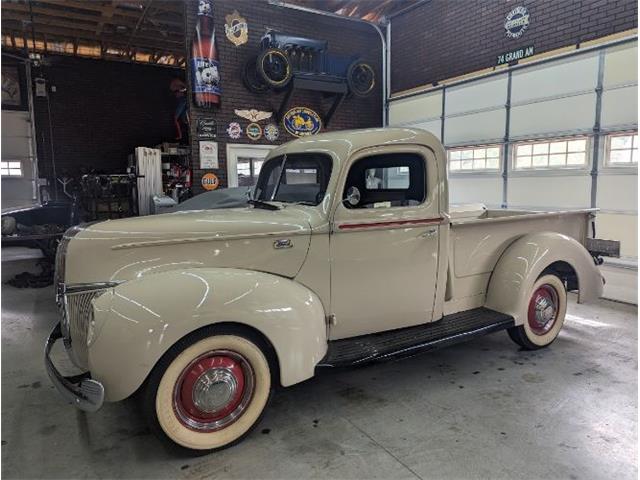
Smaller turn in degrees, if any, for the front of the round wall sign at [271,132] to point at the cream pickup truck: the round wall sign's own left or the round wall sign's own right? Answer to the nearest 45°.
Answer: approximately 45° to the round wall sign's own right

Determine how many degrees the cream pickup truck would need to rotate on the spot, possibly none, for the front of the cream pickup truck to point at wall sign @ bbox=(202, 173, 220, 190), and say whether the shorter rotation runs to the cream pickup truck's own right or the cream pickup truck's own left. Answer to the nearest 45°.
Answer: approximately 135° to the cream pickup truck's own right

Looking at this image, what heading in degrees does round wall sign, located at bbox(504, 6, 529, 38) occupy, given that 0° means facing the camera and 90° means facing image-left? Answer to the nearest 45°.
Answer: approximately 45°

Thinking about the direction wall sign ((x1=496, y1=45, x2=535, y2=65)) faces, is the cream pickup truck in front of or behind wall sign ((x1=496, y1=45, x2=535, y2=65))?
in front

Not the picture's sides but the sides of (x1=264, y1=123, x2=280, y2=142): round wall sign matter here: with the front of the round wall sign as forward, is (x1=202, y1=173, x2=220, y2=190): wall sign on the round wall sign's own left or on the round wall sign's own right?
on the round wall sign's own right

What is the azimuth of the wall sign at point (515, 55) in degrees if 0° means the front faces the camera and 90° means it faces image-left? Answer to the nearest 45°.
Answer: approximately 45°

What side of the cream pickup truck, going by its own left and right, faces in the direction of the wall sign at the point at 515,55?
back

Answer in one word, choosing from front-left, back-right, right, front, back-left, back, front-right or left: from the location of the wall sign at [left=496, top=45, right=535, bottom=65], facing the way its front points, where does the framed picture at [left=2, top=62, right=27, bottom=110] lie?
front-right

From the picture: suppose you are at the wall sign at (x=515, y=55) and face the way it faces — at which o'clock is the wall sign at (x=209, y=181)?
the wall sign at (x=209, y=181) is roughly at 1 o'clock from the wall sign at (x=515, y=55).

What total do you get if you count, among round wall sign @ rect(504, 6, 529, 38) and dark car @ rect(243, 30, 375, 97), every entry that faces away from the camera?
0
